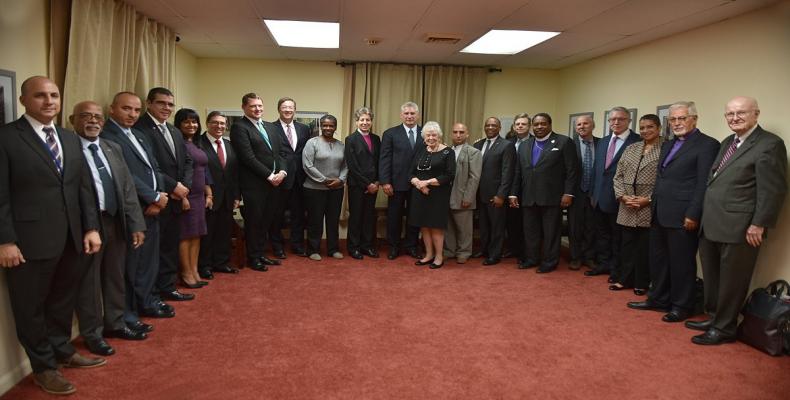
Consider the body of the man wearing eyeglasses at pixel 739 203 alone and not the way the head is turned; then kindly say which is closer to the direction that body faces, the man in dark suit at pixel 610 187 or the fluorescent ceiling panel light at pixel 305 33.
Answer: the fluorescent ceiling panel light

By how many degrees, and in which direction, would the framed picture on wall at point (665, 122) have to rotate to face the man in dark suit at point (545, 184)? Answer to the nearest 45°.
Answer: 0° — it already faces them

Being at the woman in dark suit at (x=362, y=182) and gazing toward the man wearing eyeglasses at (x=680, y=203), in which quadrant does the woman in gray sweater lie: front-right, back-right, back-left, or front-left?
back-right

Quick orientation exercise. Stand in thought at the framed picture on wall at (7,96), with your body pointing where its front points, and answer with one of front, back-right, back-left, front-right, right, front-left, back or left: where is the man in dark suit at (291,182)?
left

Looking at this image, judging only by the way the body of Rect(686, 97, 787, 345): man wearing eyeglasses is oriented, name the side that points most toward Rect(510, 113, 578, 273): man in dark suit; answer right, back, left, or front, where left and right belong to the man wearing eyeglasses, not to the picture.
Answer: right

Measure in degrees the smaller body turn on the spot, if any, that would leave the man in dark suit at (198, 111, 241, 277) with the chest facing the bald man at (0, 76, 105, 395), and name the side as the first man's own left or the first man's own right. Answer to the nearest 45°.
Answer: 0° — they already face them

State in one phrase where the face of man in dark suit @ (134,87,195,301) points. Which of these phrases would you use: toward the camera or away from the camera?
toward the camera

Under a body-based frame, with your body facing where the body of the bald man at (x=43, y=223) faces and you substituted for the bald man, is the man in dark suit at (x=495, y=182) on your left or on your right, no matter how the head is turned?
on your left

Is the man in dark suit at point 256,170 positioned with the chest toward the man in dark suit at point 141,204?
no

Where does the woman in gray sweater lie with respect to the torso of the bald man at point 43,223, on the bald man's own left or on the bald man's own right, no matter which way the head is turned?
on the bald man's own left

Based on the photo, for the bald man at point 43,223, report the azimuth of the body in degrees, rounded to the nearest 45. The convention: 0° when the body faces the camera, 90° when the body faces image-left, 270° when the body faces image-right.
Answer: approximately 315°

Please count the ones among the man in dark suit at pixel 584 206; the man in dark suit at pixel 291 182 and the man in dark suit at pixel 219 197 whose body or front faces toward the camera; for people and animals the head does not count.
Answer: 3

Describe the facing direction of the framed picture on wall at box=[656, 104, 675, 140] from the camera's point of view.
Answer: facing the viewer and to the left of the viewer

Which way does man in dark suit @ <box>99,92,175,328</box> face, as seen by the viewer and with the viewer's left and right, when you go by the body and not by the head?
facing the viewer and to the right of the viewer

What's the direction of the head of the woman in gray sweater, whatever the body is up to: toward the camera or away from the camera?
toward the camera

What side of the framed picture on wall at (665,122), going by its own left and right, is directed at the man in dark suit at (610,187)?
front

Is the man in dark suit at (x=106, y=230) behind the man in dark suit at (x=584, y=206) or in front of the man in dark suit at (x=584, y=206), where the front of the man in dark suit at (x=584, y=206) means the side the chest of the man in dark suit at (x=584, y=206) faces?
in front

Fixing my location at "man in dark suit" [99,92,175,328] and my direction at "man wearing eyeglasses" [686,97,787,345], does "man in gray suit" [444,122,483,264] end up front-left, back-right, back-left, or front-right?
front-left

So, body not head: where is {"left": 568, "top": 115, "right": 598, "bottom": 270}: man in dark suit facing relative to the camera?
toward the camera

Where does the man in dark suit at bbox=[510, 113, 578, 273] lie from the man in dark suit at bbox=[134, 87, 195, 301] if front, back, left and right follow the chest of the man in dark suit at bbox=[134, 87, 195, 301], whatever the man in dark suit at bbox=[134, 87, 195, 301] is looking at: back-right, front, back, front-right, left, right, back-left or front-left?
front-left

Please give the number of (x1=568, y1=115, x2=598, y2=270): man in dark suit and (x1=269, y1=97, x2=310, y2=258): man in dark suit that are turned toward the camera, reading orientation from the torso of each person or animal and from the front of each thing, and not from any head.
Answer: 2

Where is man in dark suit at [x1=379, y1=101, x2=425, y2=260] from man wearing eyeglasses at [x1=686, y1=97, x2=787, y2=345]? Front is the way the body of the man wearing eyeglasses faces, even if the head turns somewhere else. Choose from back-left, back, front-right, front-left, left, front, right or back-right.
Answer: front-right
